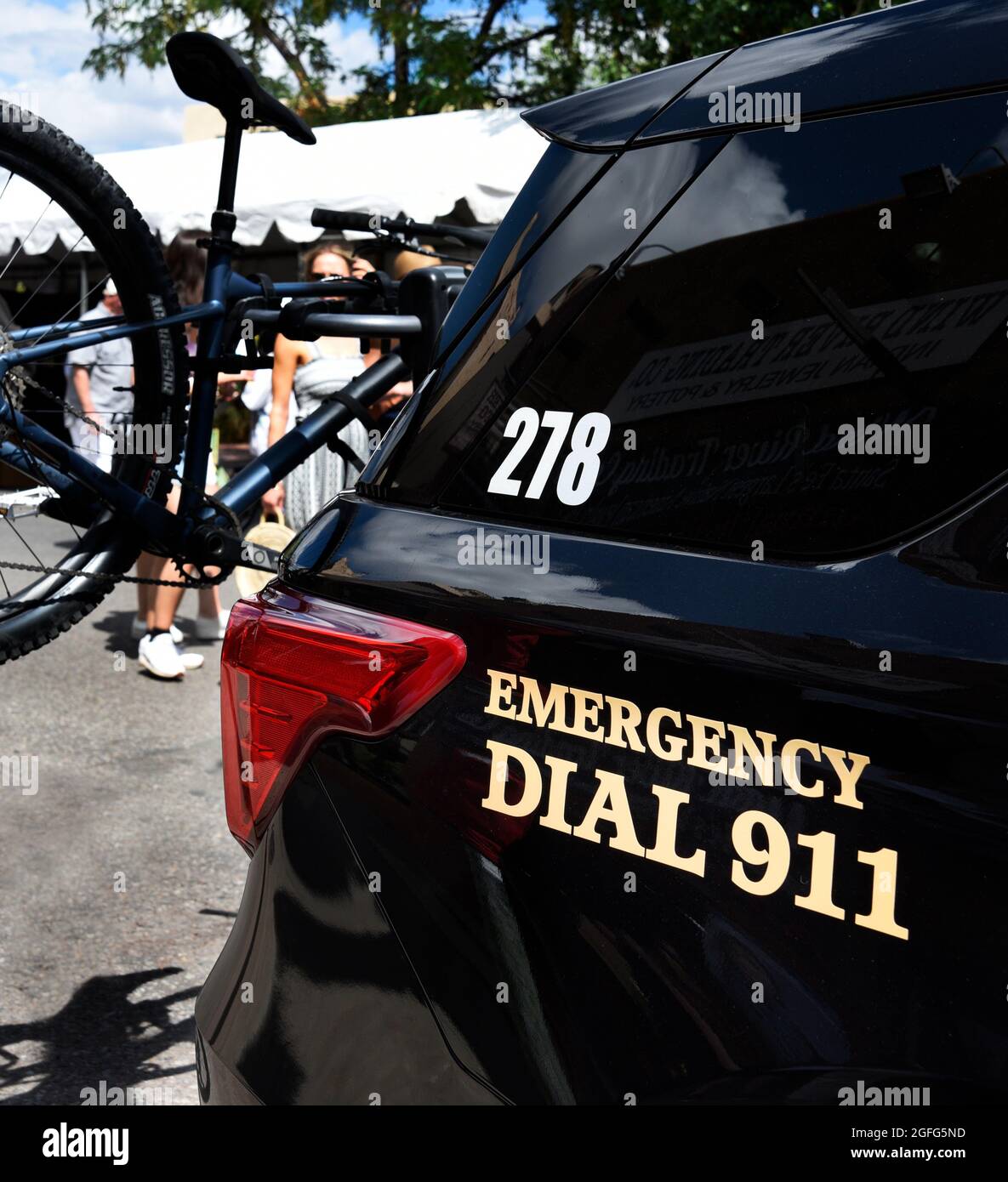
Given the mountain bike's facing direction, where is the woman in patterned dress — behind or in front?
in front

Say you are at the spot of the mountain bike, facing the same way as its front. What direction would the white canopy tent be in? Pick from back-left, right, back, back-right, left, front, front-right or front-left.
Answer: front-left

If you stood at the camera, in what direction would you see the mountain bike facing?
facing away from the viewer and to the right of the viewer
